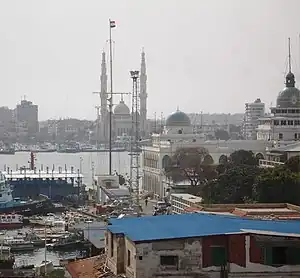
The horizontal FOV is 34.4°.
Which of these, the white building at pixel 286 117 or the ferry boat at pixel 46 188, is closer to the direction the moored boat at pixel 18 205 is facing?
the white building

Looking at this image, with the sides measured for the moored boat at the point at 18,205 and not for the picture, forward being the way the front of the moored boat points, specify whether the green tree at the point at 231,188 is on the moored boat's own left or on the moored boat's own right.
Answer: on the moored boat's own right

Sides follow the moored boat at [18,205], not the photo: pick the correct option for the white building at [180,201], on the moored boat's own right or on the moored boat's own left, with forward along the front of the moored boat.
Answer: on the moored boat's own right

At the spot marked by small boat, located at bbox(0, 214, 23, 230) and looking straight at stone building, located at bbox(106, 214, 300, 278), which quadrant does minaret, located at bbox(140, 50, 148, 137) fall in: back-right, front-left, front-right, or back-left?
back-left
